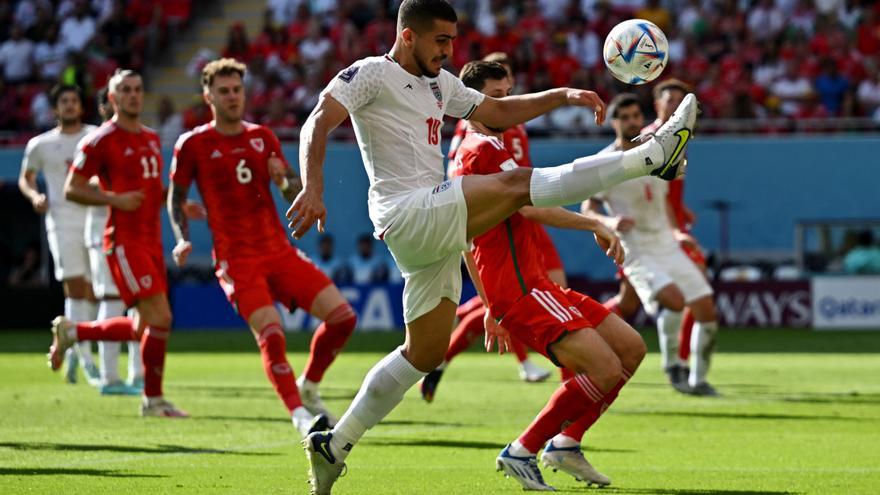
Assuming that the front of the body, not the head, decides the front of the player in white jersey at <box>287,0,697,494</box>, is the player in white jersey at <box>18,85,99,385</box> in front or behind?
behind

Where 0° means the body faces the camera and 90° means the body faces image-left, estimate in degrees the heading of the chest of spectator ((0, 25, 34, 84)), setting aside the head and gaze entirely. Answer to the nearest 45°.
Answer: approximately 0°

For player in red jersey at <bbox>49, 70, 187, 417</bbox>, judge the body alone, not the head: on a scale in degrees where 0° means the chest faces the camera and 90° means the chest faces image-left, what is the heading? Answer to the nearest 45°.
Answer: approximately 315°

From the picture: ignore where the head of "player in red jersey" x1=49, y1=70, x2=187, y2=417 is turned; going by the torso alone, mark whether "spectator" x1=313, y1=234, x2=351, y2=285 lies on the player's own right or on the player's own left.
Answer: on the player's own left

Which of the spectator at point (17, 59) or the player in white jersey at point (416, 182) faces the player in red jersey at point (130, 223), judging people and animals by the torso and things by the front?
the spectator

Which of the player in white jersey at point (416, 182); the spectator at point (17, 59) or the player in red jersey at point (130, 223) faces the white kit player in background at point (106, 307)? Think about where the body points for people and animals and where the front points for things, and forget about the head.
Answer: the spectator

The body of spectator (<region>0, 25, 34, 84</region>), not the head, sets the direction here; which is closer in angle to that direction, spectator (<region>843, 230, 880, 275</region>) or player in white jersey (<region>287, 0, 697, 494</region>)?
the player in white jersey

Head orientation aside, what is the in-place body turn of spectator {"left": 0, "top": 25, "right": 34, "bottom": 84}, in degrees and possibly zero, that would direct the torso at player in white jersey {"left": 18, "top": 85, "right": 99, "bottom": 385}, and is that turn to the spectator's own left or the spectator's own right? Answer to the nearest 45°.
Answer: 0° — they already face them

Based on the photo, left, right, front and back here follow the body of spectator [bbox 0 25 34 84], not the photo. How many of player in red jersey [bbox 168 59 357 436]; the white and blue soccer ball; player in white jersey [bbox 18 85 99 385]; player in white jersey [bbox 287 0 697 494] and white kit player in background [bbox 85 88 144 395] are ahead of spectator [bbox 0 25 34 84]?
5

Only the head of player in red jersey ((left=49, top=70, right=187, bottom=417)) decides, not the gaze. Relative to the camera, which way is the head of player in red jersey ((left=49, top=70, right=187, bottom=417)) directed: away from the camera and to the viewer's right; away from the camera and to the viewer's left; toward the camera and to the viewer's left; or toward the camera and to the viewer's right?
toward the camera and to the viewer's right

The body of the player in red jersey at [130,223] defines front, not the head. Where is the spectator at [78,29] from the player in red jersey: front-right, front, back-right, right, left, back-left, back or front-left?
back-left

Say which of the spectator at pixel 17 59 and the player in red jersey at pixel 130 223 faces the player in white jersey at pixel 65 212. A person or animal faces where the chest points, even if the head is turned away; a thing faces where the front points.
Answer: the spectator
